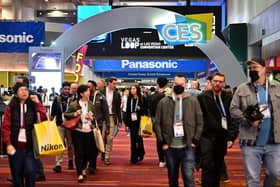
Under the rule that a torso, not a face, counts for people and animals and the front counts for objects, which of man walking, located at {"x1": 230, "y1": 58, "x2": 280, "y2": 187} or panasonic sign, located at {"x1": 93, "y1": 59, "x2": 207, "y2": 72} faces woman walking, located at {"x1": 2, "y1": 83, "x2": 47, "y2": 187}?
the panasonic sign

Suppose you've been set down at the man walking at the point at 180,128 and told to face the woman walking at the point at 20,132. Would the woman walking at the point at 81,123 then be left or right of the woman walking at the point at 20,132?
right

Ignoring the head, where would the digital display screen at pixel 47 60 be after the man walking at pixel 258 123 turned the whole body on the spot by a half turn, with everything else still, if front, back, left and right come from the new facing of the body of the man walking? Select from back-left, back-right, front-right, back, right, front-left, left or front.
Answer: front-left

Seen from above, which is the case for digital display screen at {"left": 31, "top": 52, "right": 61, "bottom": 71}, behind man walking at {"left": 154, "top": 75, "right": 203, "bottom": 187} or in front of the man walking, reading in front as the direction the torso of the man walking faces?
behind

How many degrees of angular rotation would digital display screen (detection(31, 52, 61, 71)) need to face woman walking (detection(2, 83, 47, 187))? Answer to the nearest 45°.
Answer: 0° — it already faces them

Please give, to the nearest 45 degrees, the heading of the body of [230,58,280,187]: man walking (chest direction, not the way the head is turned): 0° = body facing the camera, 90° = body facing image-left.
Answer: approximately 0°
